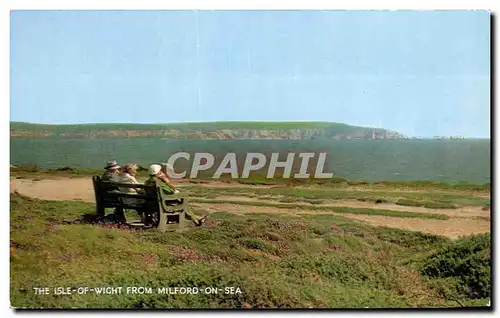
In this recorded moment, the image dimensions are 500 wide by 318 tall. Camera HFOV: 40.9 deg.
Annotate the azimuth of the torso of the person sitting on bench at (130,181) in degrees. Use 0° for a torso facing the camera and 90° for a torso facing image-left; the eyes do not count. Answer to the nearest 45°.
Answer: approximately 225°

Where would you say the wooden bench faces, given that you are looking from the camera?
facing away from the viewer and to the right of the viewer
